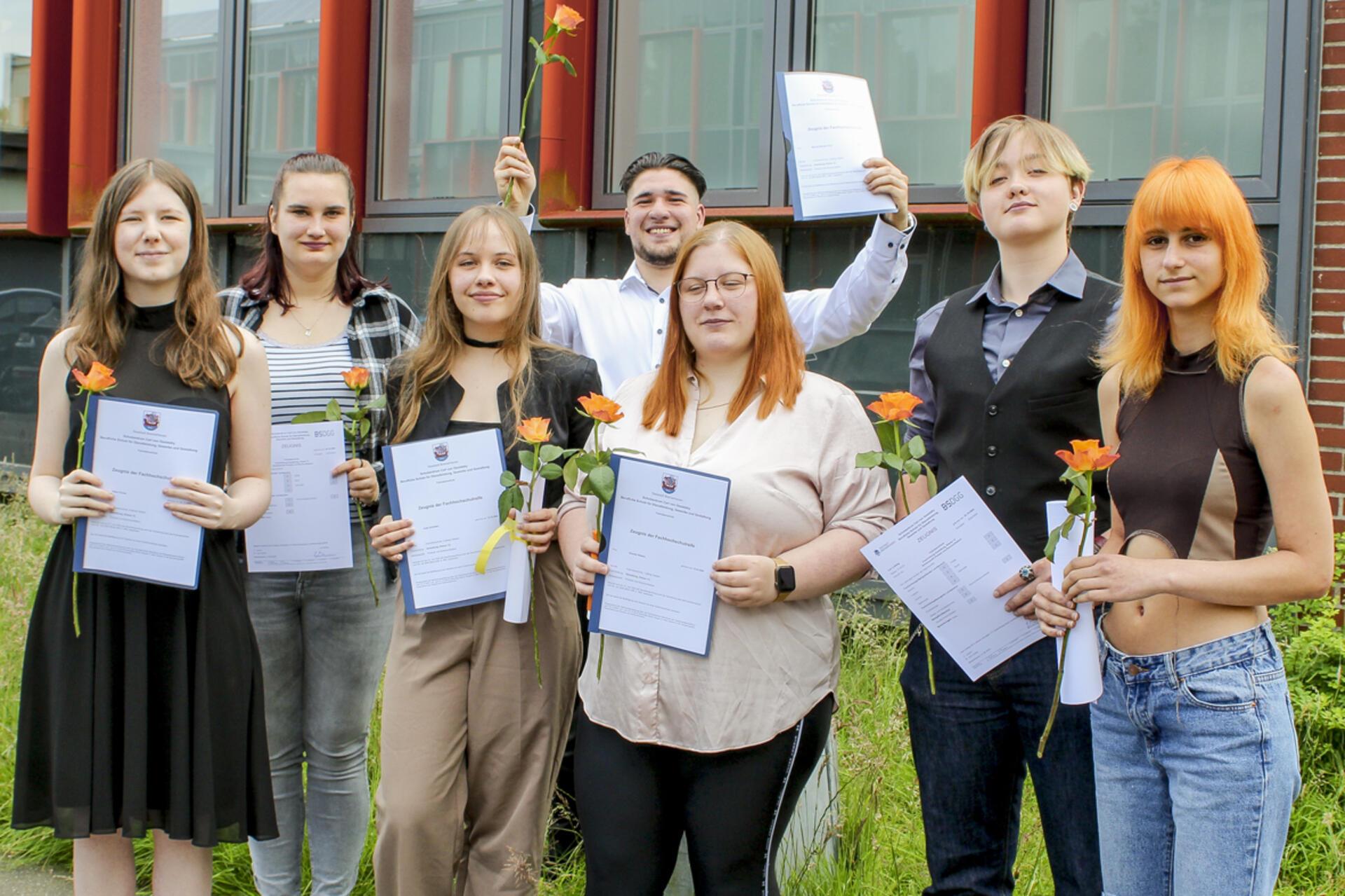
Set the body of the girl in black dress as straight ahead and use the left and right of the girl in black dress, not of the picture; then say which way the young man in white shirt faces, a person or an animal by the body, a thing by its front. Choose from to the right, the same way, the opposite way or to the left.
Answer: the same way

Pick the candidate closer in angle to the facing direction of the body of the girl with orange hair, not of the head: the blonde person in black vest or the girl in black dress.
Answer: the girl in black dress

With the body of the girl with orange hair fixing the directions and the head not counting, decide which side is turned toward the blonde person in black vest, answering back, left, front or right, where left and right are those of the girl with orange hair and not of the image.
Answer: right

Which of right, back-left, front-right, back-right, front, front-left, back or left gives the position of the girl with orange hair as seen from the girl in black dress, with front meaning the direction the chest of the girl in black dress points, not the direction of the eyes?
front-left

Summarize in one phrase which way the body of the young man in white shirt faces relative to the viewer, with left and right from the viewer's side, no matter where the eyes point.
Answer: facing the viewer

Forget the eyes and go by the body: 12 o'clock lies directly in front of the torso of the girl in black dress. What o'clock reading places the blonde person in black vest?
The blonde person in black vest is roughly at 10 o'clock from the girl in black dress.

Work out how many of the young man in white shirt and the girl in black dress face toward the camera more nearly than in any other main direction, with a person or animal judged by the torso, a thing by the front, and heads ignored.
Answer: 2

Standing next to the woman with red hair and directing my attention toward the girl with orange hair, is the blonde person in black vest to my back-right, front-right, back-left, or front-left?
front-left

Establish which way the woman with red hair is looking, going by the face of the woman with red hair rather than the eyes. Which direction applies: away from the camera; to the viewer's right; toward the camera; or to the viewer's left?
toward the camera

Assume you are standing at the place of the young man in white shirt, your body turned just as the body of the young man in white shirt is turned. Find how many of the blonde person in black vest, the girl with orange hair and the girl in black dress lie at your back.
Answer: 0

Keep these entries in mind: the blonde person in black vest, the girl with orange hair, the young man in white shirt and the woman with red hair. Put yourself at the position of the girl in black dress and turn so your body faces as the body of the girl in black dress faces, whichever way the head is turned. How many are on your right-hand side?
0

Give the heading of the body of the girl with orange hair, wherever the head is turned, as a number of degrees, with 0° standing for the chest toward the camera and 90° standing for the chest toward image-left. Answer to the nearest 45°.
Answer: approximately 45°

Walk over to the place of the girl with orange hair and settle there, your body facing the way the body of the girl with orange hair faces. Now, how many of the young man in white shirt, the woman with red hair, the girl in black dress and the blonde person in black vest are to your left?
0

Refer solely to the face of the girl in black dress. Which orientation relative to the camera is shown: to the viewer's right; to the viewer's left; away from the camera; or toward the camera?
toward the camera
